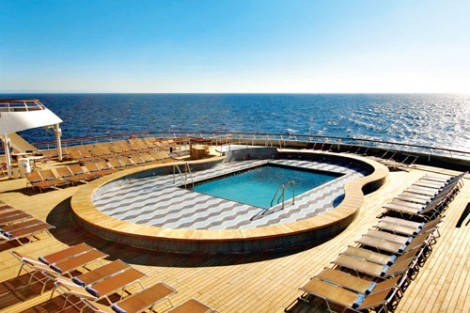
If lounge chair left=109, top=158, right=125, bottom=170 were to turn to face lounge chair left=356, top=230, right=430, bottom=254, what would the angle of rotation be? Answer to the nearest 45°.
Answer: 0° — it already faces it

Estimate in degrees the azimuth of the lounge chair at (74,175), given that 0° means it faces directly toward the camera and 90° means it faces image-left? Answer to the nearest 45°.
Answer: approximately 315°

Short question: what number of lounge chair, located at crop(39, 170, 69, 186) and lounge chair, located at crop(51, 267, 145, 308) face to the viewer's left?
0

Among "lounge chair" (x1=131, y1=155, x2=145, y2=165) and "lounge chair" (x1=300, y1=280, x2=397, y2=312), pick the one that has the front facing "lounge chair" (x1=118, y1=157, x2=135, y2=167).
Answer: "lounge chair" (x1=300, y1=280, x2=397, y2=312)

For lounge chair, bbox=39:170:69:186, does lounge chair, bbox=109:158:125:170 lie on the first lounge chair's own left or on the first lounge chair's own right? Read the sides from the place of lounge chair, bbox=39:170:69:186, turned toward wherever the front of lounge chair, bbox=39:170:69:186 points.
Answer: on the first lounge chair's own left

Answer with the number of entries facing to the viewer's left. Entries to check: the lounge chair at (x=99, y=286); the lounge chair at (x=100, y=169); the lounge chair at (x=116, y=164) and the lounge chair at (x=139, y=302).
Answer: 0

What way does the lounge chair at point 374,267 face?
to the viewer's left

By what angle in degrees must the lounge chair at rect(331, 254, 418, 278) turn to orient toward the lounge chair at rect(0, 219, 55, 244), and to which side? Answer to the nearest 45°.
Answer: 0° — it already faces it

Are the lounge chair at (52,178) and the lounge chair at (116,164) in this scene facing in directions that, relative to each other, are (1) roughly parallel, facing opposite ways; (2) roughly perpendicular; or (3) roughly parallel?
roughly parallel

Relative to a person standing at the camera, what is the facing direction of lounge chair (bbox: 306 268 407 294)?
facing away from the viewer and to the left of the viewer

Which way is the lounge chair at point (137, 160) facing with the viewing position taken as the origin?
facing the viewer and to the right of the viewer

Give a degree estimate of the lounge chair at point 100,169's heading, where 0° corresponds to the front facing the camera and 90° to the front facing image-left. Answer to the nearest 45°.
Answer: approximately 315°

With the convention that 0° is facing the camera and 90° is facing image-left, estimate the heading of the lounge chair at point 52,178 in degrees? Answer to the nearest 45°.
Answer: approximately 315°

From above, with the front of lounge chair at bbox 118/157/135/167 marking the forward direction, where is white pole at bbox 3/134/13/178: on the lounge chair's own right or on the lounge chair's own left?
on the lounge chair's own right

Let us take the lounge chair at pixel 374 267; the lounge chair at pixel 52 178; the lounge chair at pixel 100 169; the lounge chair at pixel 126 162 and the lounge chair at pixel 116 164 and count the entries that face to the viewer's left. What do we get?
1

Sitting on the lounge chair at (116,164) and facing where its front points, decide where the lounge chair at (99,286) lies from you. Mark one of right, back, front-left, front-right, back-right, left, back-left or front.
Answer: front-right

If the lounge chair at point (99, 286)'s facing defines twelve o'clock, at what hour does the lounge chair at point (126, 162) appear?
the lounge chair at point (126, 162) is roughly at 11 o'clock from the lounge chair at point (99, 286).

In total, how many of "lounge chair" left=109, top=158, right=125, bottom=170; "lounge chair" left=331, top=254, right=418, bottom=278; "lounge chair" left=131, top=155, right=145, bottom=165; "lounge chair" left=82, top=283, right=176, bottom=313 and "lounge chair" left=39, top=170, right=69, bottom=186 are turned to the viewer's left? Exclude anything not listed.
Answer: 1

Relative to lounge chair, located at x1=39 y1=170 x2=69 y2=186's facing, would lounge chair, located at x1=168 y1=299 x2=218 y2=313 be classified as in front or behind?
in front
